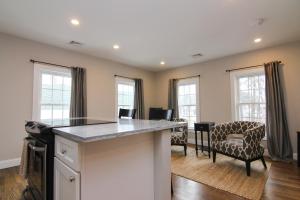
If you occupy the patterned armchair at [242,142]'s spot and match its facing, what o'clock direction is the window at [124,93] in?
The window is roughly at 2 o'clock from the patterned armchair.

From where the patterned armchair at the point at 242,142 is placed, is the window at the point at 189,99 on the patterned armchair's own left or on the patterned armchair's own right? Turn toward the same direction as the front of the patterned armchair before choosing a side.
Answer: on the patterned armchair's own right

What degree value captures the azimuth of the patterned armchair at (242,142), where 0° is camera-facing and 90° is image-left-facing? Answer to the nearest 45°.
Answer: approximately 45°

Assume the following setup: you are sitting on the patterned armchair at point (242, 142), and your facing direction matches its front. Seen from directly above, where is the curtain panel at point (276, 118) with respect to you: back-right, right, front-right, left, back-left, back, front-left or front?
back

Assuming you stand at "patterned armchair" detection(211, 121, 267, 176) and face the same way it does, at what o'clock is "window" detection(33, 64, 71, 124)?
The window is roughly at 1 o'clock from the patterned armchair.

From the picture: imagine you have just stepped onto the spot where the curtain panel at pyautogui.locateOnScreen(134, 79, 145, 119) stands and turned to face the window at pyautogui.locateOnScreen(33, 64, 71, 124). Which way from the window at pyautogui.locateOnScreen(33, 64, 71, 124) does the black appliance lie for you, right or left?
left

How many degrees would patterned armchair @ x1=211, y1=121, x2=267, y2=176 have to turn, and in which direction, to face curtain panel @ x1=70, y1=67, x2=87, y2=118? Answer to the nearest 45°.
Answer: approximately 45° to its right

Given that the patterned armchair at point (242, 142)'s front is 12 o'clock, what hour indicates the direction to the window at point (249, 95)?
The window is roughly at 5 o'clock from the patterned armchair.
